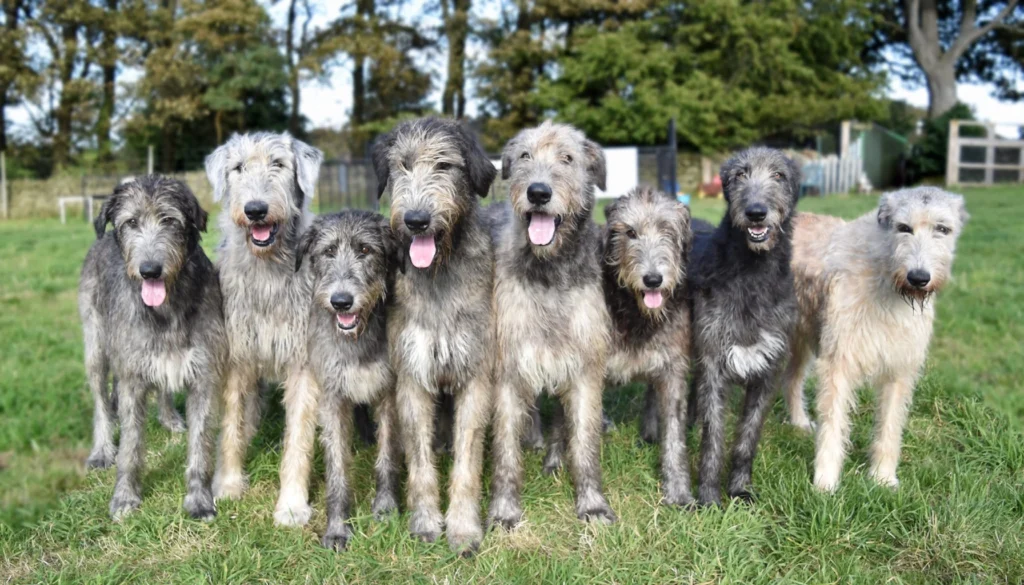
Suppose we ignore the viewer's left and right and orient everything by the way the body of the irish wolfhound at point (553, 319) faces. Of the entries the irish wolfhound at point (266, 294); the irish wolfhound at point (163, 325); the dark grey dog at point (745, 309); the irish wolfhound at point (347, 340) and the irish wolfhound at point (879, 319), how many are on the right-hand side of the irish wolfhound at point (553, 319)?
3

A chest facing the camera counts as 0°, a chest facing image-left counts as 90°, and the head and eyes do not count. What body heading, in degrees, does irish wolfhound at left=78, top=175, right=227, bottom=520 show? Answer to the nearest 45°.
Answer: approximately 0°

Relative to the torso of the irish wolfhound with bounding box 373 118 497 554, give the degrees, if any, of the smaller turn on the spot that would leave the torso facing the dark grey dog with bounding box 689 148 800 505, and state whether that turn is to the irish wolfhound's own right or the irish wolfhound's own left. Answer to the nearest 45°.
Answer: approximately 90° to the irish wolfhound's own left

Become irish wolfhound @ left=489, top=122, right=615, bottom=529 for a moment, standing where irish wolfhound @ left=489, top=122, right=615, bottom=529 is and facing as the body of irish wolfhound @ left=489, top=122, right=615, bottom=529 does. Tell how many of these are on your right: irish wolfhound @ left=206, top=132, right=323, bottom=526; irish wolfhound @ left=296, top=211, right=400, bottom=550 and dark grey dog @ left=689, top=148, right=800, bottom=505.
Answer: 2

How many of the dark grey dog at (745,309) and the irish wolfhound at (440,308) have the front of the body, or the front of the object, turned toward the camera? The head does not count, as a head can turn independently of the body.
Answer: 2

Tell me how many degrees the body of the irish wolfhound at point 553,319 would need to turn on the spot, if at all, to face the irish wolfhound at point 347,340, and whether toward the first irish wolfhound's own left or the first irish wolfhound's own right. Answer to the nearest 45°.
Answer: approximately 90° to the first irish wolfhound's own right

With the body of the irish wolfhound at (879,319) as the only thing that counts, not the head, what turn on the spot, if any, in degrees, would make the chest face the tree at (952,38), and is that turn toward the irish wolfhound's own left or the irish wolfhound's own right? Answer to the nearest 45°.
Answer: approximately 135° to the irish wolfhound's own left
